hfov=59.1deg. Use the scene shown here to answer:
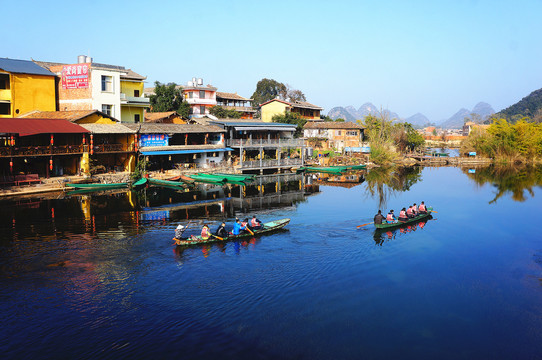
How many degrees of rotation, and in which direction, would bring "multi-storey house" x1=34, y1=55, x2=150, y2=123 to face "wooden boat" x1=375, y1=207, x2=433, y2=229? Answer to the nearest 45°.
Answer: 0° — it already faces it

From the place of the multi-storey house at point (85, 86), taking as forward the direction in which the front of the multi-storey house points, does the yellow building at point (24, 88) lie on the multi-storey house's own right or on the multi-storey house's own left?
on the multi-storey house's own right

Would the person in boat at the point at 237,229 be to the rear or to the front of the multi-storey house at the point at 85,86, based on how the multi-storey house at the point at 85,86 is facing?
to the front

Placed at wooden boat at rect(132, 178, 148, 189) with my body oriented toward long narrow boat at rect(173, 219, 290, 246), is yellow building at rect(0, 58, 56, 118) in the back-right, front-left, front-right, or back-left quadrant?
back-right

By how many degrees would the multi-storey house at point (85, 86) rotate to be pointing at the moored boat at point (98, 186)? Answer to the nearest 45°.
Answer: approximately 45° to its right

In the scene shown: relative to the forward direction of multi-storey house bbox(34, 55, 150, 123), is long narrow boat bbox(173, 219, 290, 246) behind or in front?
in front

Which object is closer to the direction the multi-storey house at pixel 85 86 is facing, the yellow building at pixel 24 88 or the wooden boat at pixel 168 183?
the wooden boat

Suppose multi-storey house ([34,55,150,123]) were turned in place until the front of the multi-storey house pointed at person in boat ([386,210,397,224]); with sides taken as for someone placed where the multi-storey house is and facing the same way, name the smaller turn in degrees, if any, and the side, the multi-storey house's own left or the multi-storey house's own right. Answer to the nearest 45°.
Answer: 0° — it already faces them

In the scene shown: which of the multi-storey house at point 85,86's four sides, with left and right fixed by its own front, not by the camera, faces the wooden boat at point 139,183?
front
